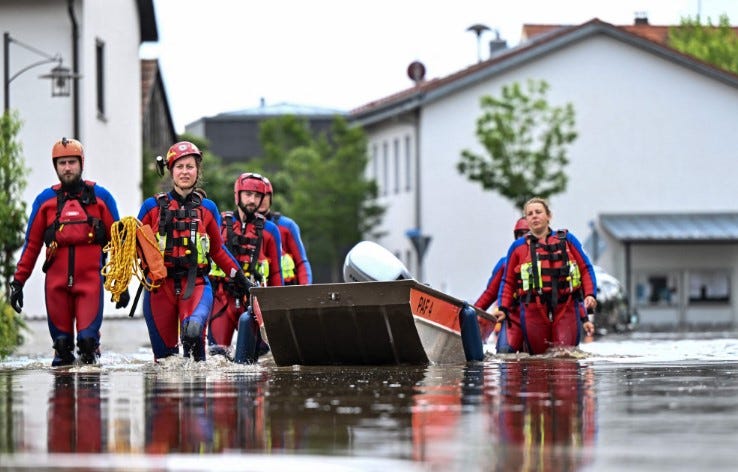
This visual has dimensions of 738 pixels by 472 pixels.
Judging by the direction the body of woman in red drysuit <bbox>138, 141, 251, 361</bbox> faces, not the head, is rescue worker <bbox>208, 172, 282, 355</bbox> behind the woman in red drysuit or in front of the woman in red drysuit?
behind

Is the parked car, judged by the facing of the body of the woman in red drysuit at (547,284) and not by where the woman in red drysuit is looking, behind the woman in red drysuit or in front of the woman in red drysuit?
behind

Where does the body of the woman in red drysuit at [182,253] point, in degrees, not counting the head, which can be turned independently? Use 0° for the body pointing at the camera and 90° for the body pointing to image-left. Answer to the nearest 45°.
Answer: approximately 0°

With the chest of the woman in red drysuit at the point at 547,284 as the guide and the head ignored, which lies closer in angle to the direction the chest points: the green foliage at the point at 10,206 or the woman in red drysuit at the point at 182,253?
the woman in red drysuit

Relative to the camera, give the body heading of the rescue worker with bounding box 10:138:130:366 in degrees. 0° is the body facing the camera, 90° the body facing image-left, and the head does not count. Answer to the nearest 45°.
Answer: approximately 0°
